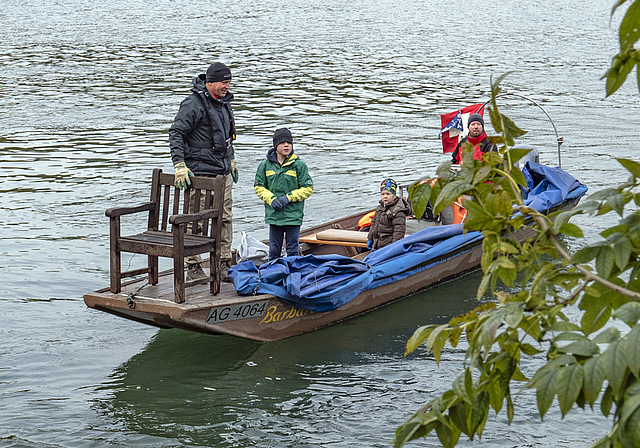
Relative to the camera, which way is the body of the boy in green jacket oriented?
toward the camera

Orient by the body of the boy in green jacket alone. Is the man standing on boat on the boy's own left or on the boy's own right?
on the boy's own right

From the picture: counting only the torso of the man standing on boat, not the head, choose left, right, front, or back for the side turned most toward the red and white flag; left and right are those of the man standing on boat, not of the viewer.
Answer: left

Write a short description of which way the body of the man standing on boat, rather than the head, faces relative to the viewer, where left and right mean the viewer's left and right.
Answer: facing the viewer and to the right of the viewer

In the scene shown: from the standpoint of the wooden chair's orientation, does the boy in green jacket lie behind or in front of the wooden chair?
behind

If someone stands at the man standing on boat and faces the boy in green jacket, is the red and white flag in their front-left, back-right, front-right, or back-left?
front-left

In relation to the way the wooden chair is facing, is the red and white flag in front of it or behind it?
behind

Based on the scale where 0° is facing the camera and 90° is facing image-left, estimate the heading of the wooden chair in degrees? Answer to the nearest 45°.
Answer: approximately 45°

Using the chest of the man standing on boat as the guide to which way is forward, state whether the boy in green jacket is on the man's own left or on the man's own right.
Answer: on the man's own left
